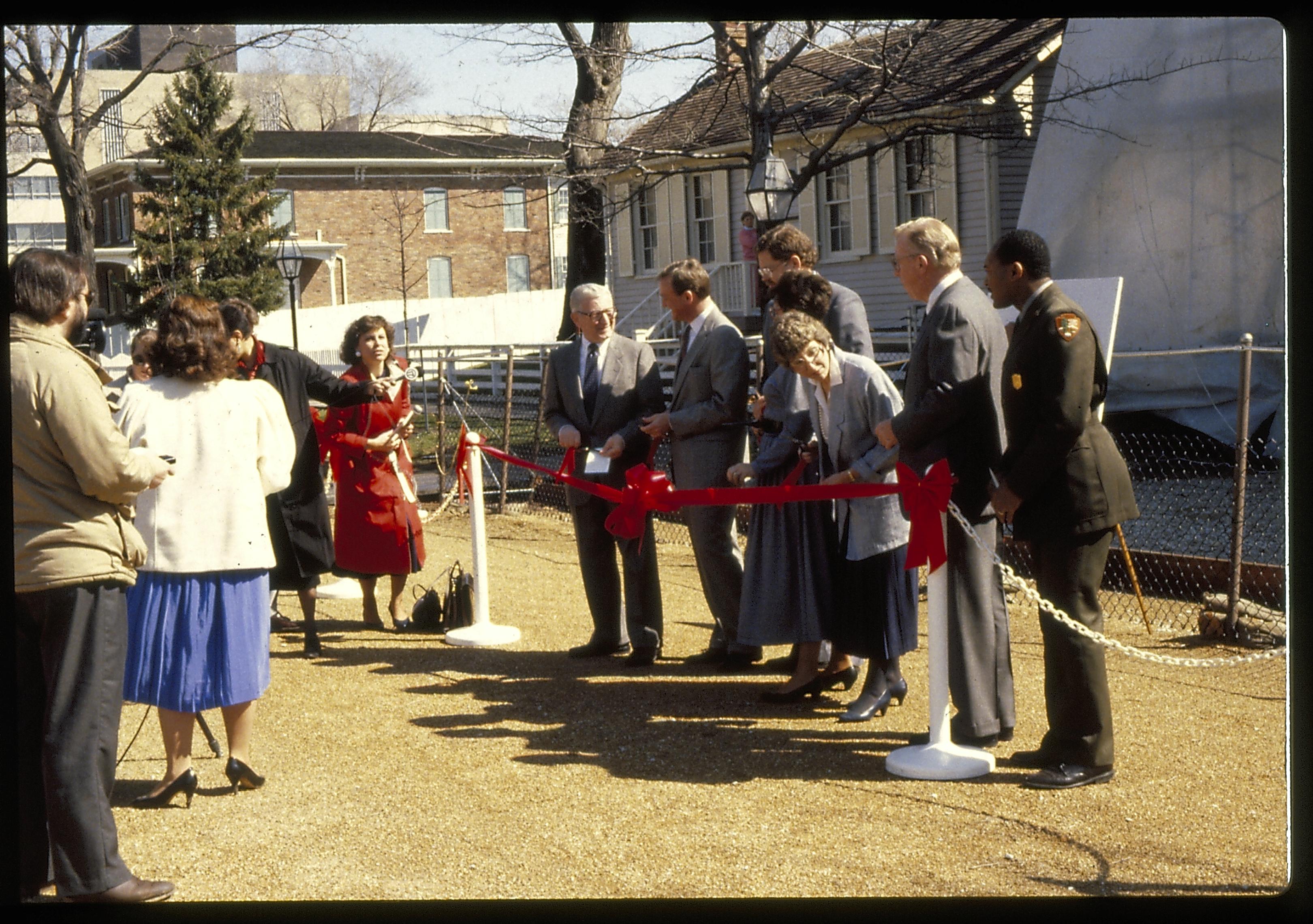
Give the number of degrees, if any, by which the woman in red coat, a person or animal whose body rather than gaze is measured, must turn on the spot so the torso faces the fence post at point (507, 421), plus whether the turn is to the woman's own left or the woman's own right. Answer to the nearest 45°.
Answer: approximately 135° to the woman's own left

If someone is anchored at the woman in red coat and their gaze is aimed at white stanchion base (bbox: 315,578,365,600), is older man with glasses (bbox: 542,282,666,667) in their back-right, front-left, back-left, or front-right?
back-right

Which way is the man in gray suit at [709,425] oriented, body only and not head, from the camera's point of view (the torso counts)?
to the viewer's left

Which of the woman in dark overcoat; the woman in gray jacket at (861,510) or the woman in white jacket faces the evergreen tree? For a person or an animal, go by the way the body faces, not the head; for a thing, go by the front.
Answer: the woman in white jacket

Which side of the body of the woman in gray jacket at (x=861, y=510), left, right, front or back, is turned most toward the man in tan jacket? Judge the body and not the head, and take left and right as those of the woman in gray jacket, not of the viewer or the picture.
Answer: front

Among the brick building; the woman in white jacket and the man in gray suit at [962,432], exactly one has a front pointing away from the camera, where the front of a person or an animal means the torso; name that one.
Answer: the woman in white jacket

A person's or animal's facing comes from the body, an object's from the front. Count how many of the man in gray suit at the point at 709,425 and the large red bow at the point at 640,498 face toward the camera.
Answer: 1

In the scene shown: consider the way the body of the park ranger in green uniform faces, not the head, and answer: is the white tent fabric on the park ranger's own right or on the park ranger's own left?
on the park ranger's own right

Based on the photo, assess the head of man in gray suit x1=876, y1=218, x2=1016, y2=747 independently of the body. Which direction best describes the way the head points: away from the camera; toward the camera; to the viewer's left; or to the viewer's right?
to the viewer's left

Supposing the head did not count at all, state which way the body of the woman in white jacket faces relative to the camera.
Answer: away from the camera

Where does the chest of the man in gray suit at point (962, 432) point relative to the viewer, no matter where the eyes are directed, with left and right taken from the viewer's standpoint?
facing to the left of the viewer

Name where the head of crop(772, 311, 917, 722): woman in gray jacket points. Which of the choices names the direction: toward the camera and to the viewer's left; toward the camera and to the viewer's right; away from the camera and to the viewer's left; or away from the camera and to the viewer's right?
toward the camera and to the viewer's left
